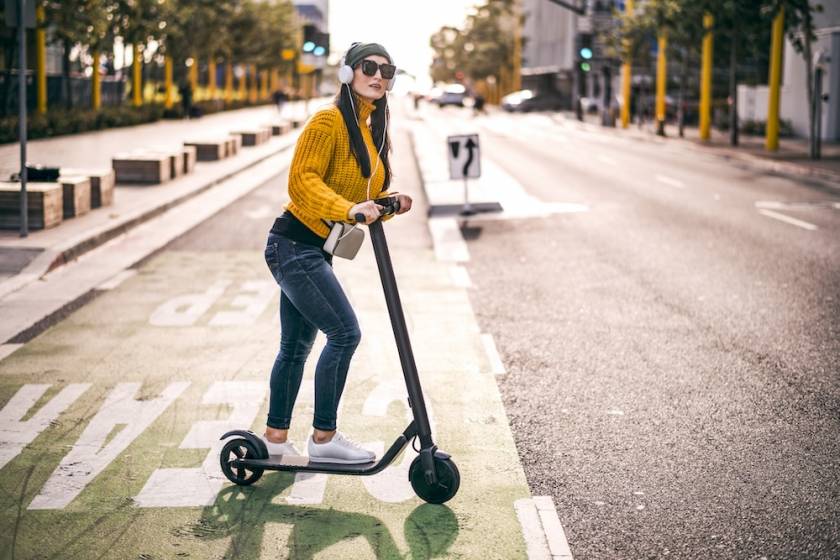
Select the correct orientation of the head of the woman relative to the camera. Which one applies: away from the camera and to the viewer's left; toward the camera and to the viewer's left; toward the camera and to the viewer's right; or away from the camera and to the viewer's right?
toward the camera and to the viewer's right

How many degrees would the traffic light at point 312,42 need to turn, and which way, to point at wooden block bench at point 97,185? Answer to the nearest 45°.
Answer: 0° — it already faces it

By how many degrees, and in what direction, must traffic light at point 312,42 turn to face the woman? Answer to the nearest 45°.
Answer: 0° — it already faces them

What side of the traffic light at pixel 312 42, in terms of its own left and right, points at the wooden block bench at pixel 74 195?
front

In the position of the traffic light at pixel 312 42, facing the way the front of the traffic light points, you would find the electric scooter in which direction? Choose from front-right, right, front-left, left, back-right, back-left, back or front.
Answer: front

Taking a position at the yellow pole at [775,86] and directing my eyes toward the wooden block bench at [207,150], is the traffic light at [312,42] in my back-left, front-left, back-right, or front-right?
front-right

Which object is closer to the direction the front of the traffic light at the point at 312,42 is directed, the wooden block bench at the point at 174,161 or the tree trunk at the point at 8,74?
the wooden block bench

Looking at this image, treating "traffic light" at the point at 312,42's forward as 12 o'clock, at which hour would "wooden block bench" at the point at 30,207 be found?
The wooden block bench is roughly at 12 o'clock from the traffic light.

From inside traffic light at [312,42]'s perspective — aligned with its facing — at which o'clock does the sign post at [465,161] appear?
The sign post is roughly at 12 o'clock from the traffic light.

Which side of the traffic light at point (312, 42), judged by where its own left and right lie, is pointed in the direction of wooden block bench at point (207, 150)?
front

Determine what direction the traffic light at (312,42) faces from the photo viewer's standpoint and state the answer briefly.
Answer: facing the viewer

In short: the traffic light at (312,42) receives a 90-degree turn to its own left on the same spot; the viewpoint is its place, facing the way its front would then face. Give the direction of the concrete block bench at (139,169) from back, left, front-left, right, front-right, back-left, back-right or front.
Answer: right
